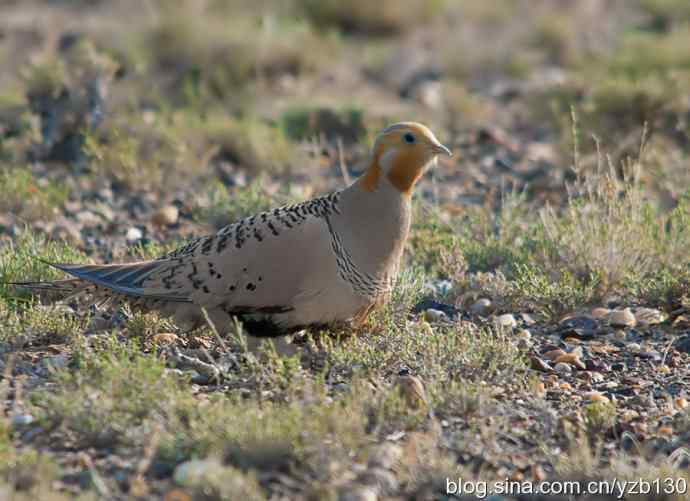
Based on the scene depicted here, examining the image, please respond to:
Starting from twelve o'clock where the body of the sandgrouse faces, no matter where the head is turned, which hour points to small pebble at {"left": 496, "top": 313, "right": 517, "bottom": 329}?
The small pebble is roughly at 11 o'clock from the sandgrouse.

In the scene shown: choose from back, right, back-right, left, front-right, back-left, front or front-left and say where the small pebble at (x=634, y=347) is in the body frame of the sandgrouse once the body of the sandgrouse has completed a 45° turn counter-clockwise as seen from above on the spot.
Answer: front-right

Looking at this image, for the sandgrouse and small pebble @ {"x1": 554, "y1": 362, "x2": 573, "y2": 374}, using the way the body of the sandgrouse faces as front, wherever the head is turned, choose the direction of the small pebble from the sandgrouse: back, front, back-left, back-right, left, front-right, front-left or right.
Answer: front

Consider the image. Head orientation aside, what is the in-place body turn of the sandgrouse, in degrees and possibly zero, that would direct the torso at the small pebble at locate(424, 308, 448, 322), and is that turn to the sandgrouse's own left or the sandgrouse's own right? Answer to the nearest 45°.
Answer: approximately 45° to the sandgrouse's own left

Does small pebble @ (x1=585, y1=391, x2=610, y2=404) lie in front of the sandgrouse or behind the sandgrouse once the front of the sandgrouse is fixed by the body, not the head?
in front

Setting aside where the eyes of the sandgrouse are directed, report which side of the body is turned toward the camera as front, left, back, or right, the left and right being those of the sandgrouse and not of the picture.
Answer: right

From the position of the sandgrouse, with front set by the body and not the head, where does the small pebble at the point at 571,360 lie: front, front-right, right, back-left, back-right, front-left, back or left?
front

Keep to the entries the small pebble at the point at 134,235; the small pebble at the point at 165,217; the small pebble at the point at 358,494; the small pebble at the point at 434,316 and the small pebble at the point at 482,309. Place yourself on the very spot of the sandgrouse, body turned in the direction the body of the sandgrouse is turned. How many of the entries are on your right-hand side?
1

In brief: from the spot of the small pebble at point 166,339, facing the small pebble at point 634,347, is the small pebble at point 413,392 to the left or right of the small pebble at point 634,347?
right

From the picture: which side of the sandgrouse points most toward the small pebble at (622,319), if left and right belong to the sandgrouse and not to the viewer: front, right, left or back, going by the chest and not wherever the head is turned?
front

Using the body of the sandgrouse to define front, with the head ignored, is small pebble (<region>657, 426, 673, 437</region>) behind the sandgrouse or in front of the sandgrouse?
in front

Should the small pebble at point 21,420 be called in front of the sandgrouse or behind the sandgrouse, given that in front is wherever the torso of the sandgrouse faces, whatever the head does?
behind

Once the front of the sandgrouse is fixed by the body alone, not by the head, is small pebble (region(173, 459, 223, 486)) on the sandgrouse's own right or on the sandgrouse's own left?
on the sandgrouse's own right

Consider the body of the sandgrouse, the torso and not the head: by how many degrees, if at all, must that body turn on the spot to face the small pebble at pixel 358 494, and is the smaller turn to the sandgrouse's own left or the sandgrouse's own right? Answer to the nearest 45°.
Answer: approximately 90° to the sandgrouse's own right

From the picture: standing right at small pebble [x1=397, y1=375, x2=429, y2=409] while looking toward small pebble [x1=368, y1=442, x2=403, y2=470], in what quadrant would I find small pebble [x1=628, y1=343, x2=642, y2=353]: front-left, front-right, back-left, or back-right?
back-left

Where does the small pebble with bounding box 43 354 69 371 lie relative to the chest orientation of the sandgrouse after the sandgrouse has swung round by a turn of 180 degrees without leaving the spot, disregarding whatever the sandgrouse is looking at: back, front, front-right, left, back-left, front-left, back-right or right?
front
